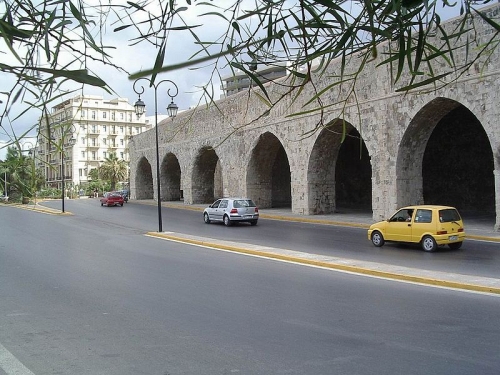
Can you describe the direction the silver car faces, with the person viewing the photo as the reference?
facing away from the viewer and to the left of the viewer

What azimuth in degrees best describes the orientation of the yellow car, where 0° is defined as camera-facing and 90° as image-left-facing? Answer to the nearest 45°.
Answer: approximately 135°

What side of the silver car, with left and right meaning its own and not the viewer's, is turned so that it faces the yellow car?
back

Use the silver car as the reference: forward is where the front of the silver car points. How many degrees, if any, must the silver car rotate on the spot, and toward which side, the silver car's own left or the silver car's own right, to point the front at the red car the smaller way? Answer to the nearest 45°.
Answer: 0° — it already faces it

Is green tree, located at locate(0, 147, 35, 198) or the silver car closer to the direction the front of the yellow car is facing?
the silver car

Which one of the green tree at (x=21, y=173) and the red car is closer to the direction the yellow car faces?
the red car
